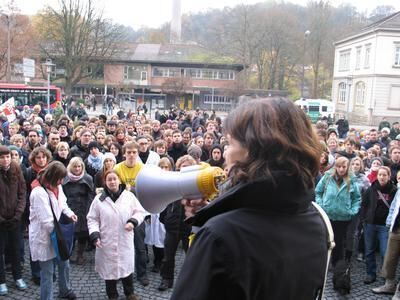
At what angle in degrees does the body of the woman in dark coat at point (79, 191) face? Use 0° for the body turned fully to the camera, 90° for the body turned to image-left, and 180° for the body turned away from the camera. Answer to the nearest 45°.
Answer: approximately 0°

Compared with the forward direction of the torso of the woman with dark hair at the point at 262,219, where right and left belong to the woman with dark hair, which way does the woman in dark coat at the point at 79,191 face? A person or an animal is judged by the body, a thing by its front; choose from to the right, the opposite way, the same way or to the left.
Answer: the opposite way

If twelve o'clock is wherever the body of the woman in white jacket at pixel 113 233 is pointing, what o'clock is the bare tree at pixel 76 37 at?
The bare tree is roughly at 6 o'clock from the woman in white jacket.

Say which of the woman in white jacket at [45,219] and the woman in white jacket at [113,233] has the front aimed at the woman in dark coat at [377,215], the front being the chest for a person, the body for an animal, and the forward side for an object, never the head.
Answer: the woman in white jacket at [45,219]

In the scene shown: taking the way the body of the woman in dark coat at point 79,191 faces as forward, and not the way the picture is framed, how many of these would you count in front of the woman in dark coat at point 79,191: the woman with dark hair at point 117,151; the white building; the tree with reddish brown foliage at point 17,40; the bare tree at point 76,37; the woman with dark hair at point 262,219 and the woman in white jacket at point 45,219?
2

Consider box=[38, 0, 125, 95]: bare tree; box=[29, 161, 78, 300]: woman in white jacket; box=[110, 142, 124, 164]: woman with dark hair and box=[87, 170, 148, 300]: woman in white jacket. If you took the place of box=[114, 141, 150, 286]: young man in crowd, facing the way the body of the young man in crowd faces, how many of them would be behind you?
2

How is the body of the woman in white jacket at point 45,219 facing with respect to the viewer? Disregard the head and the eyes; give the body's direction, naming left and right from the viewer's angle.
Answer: facing to the right of the viewer

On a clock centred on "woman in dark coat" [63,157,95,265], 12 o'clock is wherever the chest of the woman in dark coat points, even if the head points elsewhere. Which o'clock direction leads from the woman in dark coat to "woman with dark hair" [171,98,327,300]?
The woman with dark hair is roughly at 12 o'clock from the woman in dark coat.

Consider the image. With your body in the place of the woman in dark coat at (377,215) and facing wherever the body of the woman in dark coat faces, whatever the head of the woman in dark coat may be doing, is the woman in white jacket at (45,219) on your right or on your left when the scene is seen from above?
on your right
